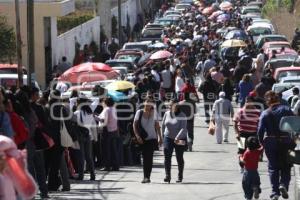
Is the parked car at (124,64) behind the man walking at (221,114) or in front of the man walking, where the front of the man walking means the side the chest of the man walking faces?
in front

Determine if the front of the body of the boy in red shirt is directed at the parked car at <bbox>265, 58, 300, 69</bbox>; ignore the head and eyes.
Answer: yes

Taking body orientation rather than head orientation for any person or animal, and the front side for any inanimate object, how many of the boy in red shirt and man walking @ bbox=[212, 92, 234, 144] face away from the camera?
2

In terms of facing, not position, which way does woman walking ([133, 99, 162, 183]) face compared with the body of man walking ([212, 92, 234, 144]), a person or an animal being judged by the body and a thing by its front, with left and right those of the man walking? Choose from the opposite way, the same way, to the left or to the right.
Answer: the opposite way

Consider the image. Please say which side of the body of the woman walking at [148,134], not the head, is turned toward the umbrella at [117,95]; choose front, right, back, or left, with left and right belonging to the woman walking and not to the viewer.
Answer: back

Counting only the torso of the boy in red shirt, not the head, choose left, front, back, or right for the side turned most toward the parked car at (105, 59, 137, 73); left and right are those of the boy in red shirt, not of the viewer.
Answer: front

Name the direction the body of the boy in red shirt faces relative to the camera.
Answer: away from the camera

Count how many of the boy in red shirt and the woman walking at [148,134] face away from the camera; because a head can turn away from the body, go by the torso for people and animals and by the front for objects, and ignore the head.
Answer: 1

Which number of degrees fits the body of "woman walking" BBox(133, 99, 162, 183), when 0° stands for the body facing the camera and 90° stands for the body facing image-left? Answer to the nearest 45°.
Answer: approximately 0°
